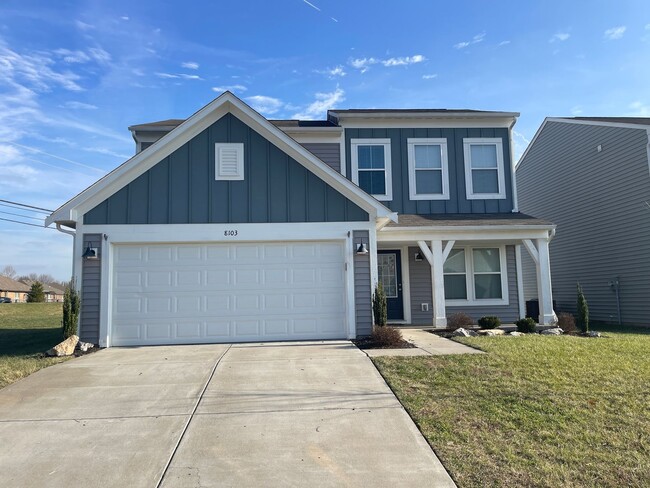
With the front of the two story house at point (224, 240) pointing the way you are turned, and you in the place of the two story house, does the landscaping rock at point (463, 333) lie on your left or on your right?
on your left

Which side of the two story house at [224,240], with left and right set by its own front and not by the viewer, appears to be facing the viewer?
front

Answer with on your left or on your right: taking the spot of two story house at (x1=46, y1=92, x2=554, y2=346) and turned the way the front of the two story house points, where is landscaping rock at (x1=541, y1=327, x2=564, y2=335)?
on your left

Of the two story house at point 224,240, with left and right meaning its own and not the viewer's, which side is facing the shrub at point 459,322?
left

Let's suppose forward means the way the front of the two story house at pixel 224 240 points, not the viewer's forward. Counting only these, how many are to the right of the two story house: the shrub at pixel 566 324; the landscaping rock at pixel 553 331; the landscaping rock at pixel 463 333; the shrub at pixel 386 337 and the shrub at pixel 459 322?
0

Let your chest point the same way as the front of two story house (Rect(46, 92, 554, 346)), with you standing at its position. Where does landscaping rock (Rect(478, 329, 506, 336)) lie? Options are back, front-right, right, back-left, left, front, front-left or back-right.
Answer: left

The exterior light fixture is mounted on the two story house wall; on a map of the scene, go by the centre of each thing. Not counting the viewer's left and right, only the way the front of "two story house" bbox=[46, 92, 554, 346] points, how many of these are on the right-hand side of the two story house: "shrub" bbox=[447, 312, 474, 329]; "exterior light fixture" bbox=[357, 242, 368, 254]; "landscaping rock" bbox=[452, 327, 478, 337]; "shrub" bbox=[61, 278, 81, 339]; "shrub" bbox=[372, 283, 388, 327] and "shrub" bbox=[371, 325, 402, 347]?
1

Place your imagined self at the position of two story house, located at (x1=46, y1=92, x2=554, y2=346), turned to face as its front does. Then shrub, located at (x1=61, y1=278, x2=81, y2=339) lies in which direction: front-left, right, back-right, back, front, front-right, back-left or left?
right

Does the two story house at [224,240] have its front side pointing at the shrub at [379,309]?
no

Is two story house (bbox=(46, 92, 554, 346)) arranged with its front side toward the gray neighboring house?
no

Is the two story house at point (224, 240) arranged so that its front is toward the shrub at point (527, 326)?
no

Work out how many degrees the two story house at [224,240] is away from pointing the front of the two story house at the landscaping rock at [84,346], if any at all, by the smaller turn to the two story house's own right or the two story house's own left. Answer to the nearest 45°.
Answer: approximately 90° to the two story house's own right
